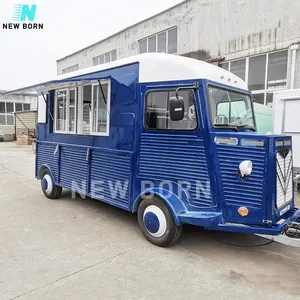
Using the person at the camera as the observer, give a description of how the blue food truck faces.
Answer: facing the viewer and to the right of the viewer

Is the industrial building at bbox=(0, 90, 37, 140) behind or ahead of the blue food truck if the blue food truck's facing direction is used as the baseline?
behind

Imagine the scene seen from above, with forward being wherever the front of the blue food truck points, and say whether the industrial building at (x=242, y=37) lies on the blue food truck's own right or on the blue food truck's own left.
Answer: on the blue food truck's own left
